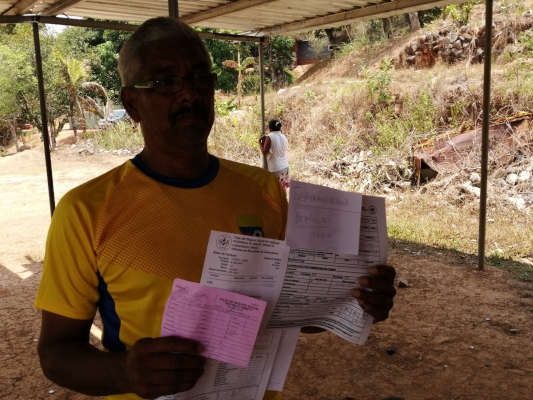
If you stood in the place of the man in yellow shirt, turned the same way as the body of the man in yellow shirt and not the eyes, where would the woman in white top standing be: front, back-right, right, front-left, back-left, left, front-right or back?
back-left

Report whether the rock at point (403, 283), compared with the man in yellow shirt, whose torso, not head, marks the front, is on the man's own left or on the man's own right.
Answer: on the man's own left

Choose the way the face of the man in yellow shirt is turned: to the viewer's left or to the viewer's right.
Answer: to the viewer's right

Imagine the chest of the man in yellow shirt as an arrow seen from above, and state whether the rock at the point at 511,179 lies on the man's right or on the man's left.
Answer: on the man's left

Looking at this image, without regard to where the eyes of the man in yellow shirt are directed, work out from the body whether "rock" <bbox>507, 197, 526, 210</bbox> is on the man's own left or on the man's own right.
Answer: on the man's own left

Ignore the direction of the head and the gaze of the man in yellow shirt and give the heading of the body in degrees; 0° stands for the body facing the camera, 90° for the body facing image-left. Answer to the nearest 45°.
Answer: approximately 315°

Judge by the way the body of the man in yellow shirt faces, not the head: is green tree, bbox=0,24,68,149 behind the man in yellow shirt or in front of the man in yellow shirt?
behind

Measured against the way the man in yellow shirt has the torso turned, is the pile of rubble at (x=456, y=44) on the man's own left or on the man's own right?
on the man's own left

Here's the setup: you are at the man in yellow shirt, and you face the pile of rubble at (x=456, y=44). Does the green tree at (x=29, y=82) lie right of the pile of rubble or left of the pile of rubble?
left
